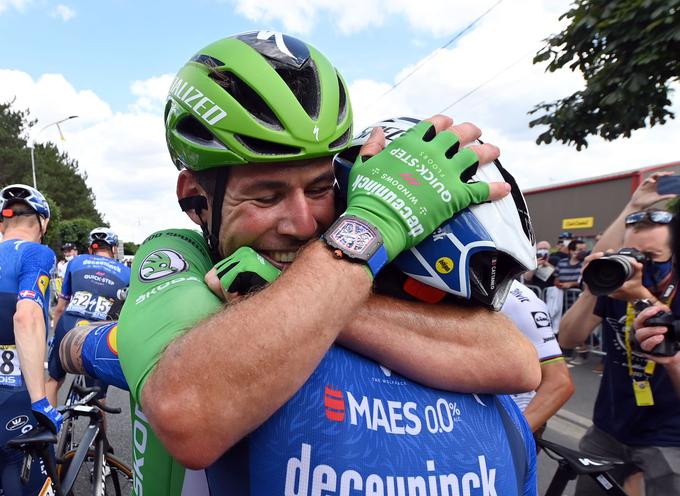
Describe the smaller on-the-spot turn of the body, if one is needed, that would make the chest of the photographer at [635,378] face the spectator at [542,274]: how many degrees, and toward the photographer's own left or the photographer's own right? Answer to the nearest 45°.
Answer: approximately 135° to the photographer's own right

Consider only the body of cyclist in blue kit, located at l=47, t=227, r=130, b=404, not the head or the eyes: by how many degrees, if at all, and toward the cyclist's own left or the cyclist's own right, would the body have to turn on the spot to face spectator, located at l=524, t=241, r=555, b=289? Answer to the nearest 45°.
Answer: approximately 90° to the cyclist's own right

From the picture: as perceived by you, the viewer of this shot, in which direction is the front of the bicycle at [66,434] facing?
facing away from the viewer

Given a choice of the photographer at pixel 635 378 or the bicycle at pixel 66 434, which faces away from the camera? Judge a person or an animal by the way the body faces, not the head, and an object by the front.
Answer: the bicycle

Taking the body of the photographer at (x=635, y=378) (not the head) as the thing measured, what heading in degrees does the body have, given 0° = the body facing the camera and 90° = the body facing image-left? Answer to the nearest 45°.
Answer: approximately 45°

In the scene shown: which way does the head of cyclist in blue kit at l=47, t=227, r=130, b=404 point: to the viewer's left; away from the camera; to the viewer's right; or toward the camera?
away from the camera

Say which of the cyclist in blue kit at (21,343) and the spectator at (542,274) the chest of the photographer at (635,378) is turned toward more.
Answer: the cyclist in blue kit

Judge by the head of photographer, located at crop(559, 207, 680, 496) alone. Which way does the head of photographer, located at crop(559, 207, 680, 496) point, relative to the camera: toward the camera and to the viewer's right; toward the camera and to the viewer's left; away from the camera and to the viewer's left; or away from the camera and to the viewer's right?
toward the camera and to the viewer's left

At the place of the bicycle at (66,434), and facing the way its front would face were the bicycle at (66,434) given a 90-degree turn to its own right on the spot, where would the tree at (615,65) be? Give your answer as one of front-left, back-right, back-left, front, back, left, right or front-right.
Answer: front

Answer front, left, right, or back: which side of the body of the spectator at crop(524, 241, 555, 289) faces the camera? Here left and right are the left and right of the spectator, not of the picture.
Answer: front

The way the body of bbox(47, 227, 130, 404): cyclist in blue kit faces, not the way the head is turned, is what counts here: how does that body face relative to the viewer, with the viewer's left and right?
facing away from the viewer
